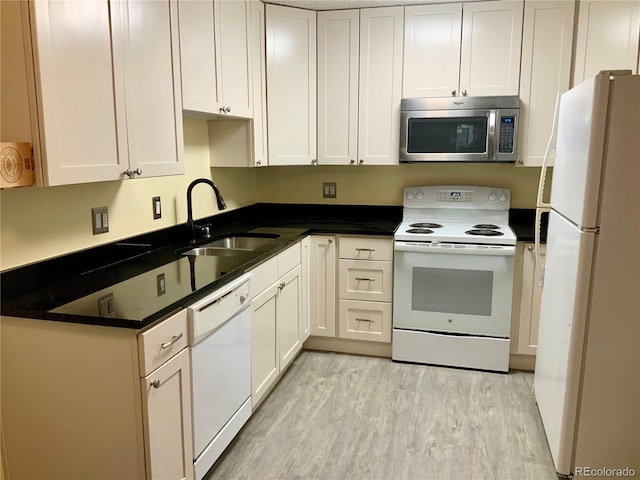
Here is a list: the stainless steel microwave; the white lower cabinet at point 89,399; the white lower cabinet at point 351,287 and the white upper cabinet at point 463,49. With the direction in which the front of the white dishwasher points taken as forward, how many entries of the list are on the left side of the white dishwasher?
3

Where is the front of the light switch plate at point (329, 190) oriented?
toward the camera

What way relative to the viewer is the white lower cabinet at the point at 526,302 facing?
toward the camera

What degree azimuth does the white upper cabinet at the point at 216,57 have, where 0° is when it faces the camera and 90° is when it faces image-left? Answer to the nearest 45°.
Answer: approximately 315°

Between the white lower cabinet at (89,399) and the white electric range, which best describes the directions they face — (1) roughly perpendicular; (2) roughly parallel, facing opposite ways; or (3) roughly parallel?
roughly perpendicular

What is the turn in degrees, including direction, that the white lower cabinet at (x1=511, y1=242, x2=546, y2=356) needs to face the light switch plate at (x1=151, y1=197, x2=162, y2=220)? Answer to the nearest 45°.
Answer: approximately 45° to its right

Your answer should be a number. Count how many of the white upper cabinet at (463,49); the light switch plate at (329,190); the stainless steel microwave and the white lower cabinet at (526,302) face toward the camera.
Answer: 4

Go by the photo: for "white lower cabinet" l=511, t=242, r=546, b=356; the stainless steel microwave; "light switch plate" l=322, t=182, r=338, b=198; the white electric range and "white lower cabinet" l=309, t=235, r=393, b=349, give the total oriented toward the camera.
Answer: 5

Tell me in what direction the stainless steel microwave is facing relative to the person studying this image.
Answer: facing the viewer

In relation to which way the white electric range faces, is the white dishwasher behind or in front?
in front

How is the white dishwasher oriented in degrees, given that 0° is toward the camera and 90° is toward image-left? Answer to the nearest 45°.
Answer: approximately 315°

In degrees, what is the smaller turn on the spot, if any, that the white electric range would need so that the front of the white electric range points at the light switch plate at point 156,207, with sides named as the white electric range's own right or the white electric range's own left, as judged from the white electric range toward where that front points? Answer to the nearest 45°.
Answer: approximately 45° to the white electric range's own right

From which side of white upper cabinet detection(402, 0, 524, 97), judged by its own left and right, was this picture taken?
front
